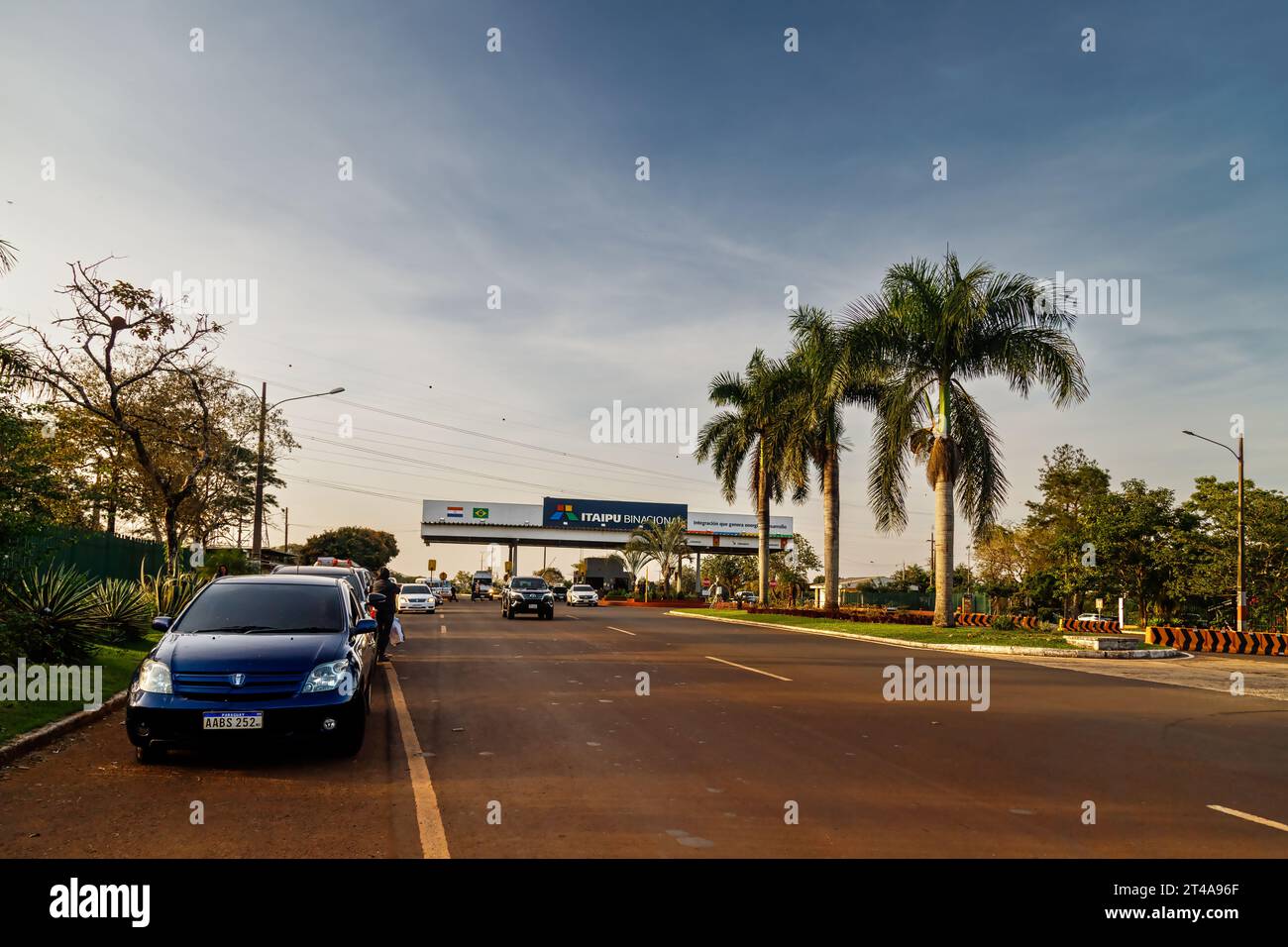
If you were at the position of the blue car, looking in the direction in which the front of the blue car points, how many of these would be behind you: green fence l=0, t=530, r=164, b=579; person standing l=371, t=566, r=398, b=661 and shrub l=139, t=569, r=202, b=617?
3

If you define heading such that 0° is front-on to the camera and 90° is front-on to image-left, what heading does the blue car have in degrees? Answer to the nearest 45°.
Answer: approximately 0°

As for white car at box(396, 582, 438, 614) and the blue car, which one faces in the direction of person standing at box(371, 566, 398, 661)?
the white car

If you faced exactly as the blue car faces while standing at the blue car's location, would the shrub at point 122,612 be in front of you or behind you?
behind

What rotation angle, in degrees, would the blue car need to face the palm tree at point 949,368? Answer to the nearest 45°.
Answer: approximately 135° to its left

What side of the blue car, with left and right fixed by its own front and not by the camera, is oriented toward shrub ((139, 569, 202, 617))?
back

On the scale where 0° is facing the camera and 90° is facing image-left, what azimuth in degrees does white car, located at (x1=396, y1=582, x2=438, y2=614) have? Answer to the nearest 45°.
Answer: approximately 0°

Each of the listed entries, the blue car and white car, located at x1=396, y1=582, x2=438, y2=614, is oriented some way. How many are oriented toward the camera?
2

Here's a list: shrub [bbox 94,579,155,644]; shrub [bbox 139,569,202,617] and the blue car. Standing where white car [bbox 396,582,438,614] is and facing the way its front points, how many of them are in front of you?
3

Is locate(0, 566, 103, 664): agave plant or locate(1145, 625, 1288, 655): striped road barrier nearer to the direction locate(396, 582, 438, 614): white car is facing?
the agave plant
